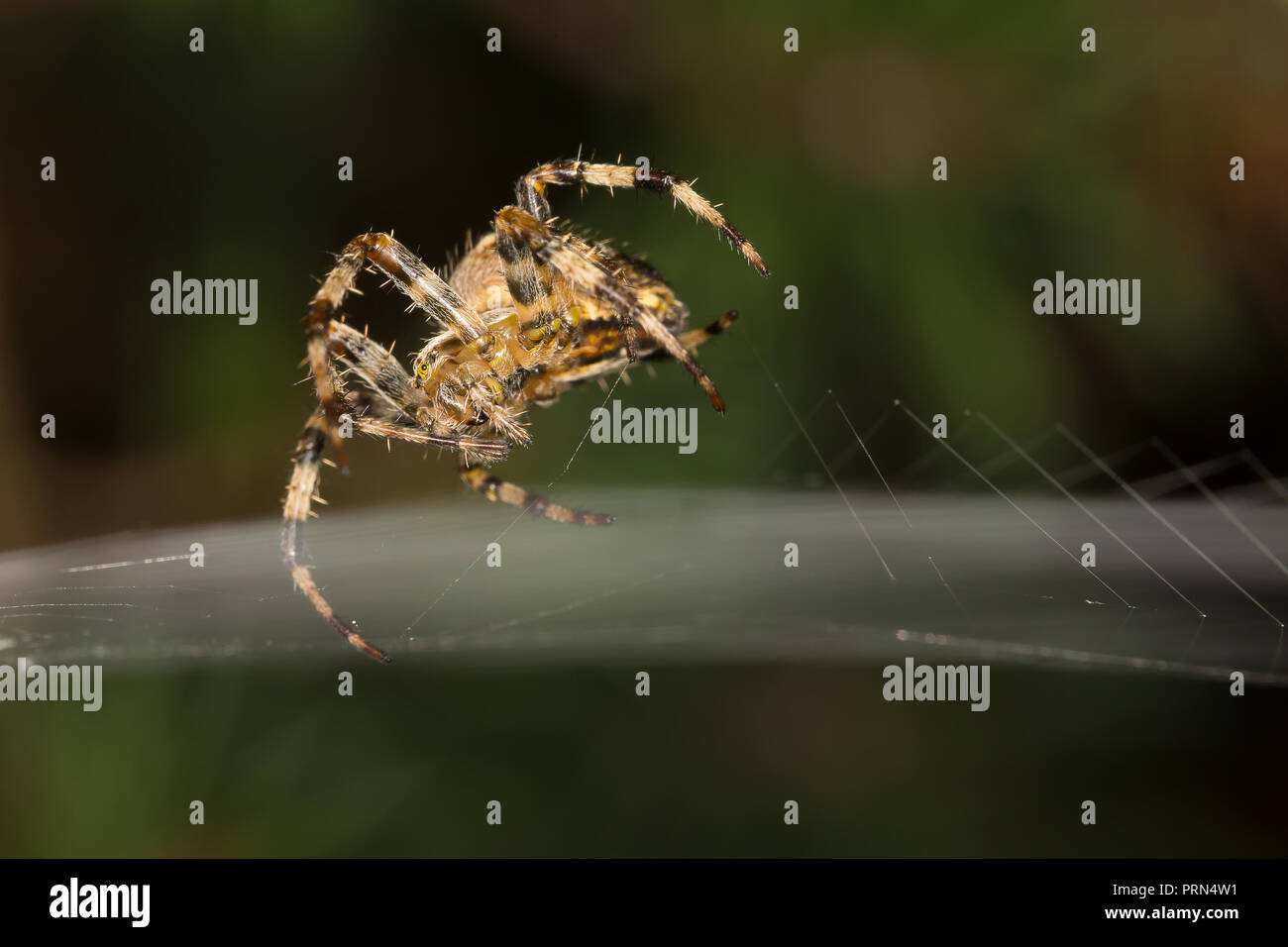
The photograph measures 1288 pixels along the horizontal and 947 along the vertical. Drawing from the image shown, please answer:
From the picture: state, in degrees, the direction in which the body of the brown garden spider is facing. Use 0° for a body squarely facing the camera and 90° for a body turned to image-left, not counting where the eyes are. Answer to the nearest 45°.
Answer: approximately 90°
